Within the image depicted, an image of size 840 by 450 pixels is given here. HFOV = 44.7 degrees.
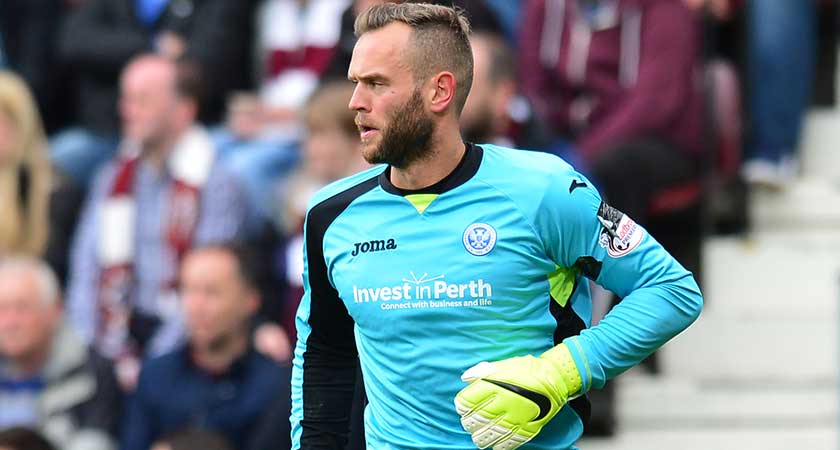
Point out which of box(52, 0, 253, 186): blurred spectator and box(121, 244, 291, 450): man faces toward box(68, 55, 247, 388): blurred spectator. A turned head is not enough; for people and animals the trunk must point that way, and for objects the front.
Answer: box(52, 0, 253, 186): blurred spectator

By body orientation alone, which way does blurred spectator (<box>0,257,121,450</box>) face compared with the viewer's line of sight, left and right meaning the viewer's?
facing the viewer and to the left of the viewer

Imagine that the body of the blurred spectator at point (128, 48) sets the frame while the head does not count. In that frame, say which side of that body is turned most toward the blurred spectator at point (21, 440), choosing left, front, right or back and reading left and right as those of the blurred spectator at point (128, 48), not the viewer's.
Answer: front

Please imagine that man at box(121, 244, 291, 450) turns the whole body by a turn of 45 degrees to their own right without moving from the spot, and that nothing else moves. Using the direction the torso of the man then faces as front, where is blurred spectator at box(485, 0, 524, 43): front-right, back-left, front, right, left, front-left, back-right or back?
back-right

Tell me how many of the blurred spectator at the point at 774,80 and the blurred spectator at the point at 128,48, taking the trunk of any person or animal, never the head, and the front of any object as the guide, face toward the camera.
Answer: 2

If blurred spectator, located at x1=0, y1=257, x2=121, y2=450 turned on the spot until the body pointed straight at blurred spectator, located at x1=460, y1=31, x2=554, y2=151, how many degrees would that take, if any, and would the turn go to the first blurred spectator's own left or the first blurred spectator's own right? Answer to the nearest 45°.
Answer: approximately 90° to the first blurred spectator's own left

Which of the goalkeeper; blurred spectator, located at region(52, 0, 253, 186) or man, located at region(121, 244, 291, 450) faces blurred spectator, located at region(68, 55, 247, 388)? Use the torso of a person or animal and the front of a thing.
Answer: blurred spectator, located at region(52, 0, 253, 186)

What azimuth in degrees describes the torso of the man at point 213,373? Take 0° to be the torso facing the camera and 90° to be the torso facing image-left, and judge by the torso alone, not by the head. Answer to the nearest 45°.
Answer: approximately 45°

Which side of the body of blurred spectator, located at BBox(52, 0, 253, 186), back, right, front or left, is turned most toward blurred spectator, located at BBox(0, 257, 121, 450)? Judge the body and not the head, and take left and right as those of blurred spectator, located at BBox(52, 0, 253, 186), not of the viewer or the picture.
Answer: front

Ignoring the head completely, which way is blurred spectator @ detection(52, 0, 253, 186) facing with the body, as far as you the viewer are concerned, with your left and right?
facing the viewer

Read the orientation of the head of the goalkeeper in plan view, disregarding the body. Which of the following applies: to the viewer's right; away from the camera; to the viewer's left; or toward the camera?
to the viewer's left

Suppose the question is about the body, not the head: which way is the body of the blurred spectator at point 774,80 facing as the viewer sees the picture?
toward the camera
